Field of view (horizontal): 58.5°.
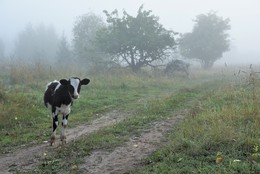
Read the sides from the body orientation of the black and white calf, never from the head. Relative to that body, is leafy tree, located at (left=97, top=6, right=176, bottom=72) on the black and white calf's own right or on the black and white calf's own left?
on the black and white calf's own left

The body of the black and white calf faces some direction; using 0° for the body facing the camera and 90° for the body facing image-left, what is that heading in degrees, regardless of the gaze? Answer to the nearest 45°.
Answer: approximately 315°
